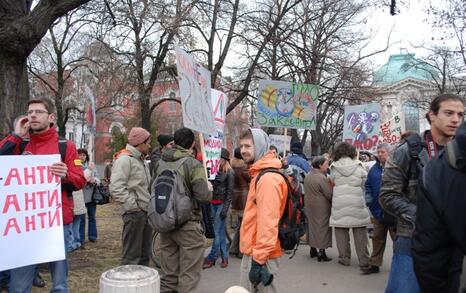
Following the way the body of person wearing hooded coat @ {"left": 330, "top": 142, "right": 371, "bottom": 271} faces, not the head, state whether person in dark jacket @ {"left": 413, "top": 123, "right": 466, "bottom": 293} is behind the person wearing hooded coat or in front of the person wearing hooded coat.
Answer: behind

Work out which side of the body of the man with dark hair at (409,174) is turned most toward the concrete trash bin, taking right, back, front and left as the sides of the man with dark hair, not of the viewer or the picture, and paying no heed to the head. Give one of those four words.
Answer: right

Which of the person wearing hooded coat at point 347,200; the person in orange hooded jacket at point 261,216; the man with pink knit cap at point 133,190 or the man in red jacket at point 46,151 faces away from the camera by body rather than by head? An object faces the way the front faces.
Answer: the person wearing hooded coat

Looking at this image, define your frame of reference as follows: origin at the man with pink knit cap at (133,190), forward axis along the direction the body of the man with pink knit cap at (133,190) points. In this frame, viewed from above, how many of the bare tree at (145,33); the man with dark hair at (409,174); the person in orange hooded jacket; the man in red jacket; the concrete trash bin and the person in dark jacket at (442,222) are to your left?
1

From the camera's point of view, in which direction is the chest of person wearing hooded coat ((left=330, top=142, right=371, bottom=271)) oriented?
away from the camera

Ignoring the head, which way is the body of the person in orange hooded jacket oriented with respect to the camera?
to the viewer's left

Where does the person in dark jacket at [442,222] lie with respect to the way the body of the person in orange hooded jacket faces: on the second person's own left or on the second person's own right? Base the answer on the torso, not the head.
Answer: on the second person's own left

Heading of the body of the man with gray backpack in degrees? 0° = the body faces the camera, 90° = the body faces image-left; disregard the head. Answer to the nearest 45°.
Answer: approximately 225°

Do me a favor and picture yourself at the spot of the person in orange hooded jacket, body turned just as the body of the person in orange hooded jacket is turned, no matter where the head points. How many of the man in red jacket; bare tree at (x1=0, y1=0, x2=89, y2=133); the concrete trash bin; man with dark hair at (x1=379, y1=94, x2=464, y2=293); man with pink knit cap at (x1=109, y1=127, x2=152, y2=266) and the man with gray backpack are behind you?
1

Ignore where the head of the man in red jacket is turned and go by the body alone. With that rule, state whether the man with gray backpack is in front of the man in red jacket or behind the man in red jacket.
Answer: behind

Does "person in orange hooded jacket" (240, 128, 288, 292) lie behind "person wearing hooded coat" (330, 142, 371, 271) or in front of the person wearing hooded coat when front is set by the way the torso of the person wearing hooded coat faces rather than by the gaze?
behind

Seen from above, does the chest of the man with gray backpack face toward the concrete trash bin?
no

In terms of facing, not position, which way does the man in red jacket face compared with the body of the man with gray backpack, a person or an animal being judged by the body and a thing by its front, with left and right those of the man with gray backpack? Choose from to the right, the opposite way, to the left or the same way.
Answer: the opposite way

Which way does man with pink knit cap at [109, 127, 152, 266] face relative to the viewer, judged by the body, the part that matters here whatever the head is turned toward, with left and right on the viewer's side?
facing to the right of the viewer

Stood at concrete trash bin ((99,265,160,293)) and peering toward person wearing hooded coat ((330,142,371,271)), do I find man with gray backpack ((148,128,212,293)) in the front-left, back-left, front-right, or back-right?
front-left
